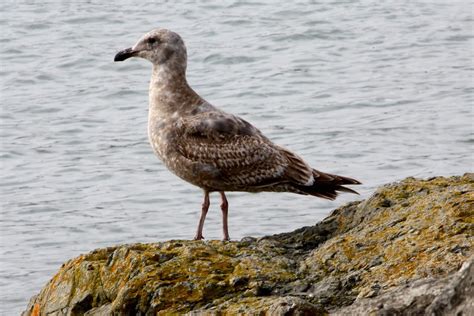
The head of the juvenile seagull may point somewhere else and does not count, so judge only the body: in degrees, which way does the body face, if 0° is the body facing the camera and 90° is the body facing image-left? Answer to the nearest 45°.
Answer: approximately 90°
